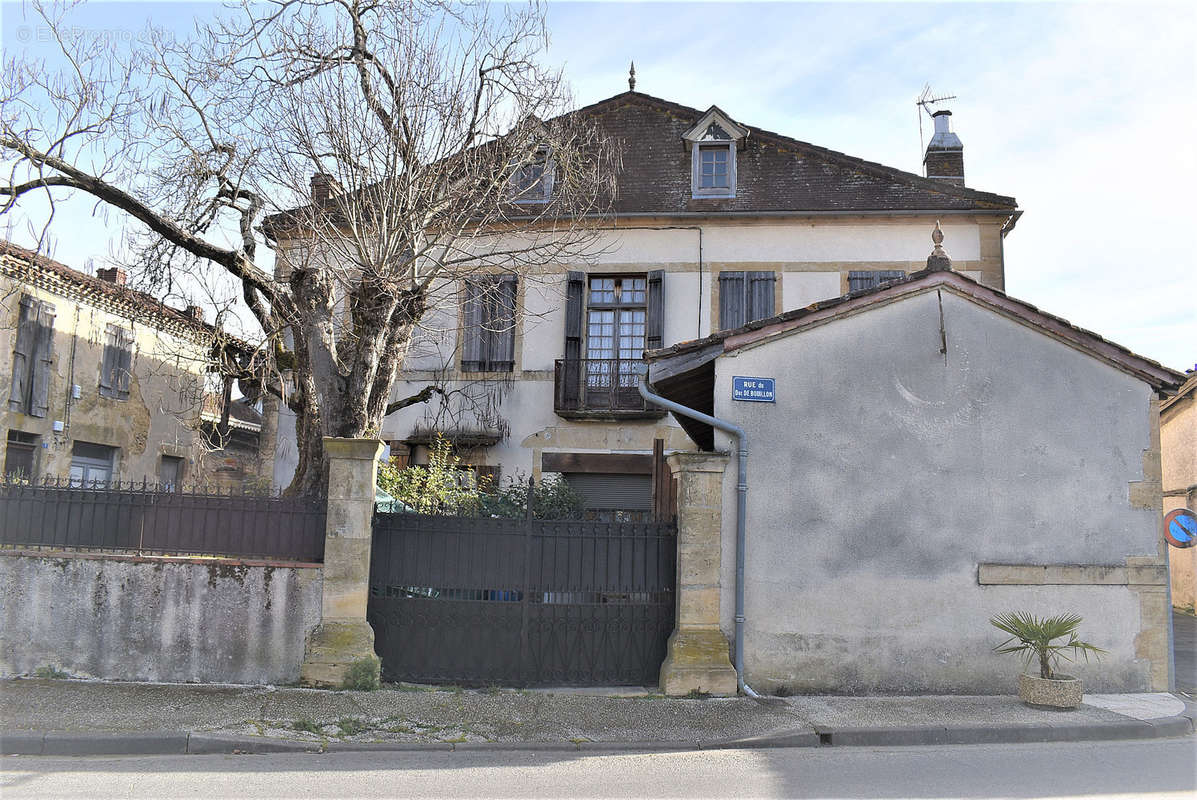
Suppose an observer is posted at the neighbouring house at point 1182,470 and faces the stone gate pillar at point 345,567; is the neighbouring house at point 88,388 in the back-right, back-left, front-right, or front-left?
front-right

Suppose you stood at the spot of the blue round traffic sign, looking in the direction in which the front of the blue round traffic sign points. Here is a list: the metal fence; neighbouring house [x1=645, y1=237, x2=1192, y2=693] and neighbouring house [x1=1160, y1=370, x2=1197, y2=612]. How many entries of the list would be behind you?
1

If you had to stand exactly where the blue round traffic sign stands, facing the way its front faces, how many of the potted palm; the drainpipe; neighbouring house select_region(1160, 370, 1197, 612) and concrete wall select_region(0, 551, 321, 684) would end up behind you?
1

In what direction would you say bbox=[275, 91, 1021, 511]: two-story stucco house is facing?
toward the camera

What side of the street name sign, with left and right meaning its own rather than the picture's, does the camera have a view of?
front

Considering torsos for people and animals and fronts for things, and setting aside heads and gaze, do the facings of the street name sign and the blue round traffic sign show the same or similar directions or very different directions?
same or similar directions

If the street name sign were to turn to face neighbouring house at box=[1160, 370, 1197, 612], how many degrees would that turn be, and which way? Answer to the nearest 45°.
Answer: approximately 135° to its left

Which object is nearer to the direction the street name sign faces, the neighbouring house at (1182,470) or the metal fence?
the metal fence

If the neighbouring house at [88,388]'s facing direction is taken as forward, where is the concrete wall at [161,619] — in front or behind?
in front

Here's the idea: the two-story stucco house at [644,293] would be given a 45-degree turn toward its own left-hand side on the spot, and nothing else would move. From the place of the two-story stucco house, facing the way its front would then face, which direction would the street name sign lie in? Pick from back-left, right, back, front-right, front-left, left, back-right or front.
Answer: front-right

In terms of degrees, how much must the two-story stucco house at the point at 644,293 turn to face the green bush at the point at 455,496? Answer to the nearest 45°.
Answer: approximately 45° to its right

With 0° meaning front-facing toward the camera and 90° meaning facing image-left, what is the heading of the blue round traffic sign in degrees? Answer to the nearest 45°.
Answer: approximately 0°

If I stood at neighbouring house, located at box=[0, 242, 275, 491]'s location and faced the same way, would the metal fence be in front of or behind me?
in front

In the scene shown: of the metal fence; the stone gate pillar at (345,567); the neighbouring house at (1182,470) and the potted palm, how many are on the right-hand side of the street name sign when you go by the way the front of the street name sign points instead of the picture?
2

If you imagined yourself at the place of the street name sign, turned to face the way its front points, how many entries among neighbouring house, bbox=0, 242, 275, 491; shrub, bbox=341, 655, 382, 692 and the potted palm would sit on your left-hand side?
1
